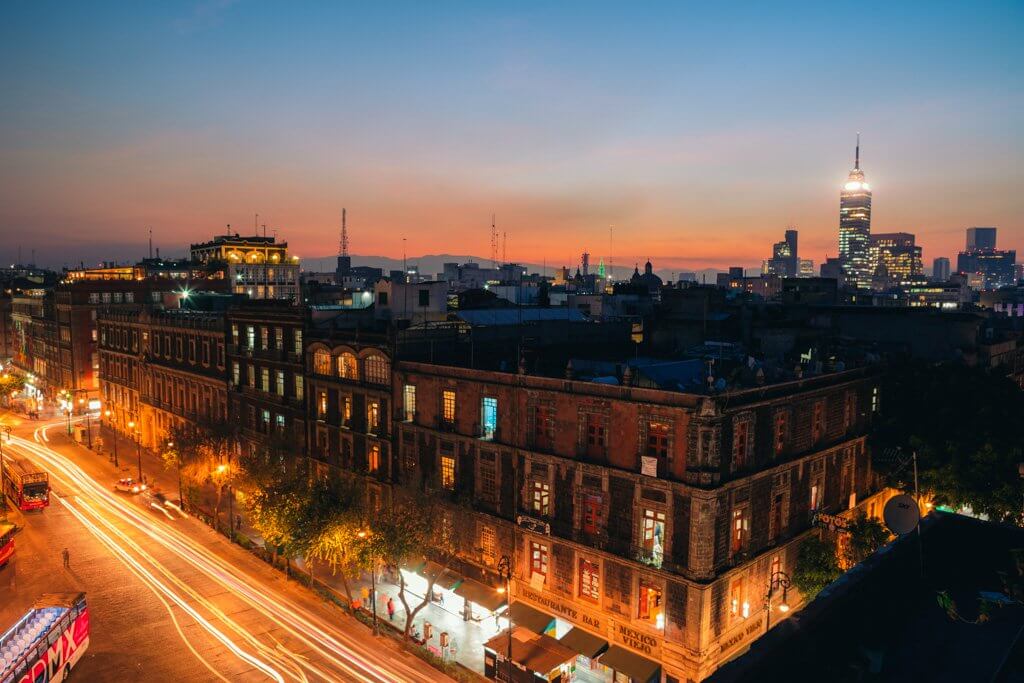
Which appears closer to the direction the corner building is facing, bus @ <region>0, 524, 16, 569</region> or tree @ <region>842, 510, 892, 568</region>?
the bus

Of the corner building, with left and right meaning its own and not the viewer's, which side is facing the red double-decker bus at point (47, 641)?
front

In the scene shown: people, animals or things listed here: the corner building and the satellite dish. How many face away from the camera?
0

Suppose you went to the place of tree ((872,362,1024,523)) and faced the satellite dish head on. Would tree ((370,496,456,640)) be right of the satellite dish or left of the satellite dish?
right

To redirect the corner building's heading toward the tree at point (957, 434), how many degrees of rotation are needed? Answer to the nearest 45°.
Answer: approximately 180°

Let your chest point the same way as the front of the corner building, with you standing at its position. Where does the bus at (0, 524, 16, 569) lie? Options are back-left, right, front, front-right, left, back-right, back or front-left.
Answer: front-right

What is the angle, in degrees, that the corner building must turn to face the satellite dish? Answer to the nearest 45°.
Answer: approximately 90° to its left

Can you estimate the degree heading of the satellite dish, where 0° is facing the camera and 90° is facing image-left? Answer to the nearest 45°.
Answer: approximately 0°

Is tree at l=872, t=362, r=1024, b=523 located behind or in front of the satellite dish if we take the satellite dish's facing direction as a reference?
behind

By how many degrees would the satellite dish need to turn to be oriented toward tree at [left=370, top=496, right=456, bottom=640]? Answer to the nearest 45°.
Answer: approximately 90° to its right
